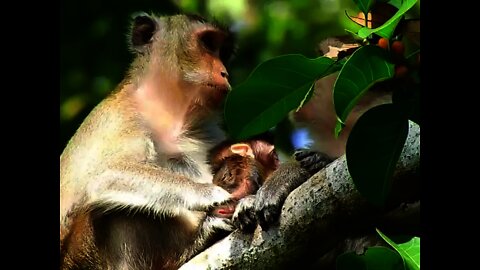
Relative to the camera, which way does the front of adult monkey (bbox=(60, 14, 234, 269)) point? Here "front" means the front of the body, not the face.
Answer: to the viewer's right

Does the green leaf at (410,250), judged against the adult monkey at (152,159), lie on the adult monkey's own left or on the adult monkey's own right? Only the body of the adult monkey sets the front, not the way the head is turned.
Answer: on the adult monkey's own right

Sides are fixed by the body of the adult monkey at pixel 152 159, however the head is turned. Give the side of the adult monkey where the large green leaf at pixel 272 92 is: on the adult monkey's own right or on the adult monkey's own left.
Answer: on the adult monkey's own right
